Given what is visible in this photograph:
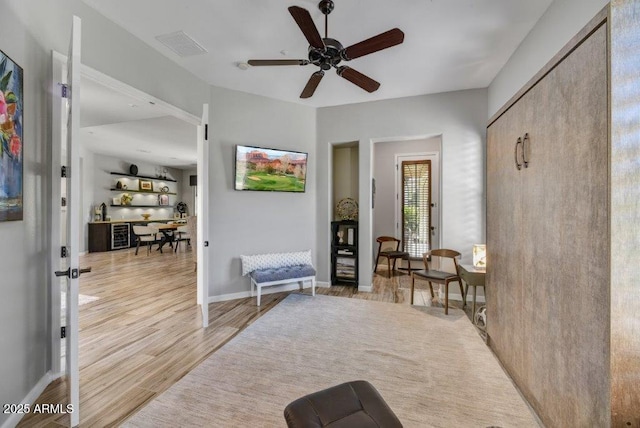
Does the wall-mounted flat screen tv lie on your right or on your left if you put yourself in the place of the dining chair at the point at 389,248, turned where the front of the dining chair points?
on your right

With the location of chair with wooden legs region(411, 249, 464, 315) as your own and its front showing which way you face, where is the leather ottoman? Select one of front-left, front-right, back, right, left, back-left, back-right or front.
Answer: front-left

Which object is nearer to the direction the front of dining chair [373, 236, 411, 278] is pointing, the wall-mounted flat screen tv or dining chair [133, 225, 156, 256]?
the wall-mounted flat screen tv

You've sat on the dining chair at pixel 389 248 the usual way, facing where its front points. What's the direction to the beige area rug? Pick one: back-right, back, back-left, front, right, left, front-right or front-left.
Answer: front-right

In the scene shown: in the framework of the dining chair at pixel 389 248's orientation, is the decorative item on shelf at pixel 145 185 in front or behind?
behind

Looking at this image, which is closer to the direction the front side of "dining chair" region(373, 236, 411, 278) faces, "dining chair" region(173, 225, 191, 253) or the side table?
the side table

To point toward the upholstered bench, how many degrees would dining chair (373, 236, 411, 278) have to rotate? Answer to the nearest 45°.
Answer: approximately 90° to its right

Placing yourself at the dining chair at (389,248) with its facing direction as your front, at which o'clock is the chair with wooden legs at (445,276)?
The chair with wooden legs is roughly at 1 o'clock from the dining chair.

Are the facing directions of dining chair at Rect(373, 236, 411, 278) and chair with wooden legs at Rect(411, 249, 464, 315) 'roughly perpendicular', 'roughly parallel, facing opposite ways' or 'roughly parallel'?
roughly perpendicular

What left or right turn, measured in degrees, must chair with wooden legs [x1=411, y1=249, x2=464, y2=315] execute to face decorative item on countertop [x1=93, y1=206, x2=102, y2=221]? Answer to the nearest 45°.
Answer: approximately 45° to its right

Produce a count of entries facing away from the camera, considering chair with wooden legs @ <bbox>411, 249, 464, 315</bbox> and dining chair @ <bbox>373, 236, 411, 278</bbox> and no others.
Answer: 0

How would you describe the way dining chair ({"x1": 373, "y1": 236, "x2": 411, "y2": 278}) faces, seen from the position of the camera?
facing the viewer and to the right of the viewer

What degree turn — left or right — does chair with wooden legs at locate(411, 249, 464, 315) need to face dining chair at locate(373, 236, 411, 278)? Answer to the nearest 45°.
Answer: approximately 90° to its right

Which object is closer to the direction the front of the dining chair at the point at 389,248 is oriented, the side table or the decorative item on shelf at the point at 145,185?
the side table

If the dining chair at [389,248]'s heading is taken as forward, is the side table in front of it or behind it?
in front

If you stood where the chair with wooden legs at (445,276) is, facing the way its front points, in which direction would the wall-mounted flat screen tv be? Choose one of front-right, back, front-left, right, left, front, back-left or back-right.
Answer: front-right
